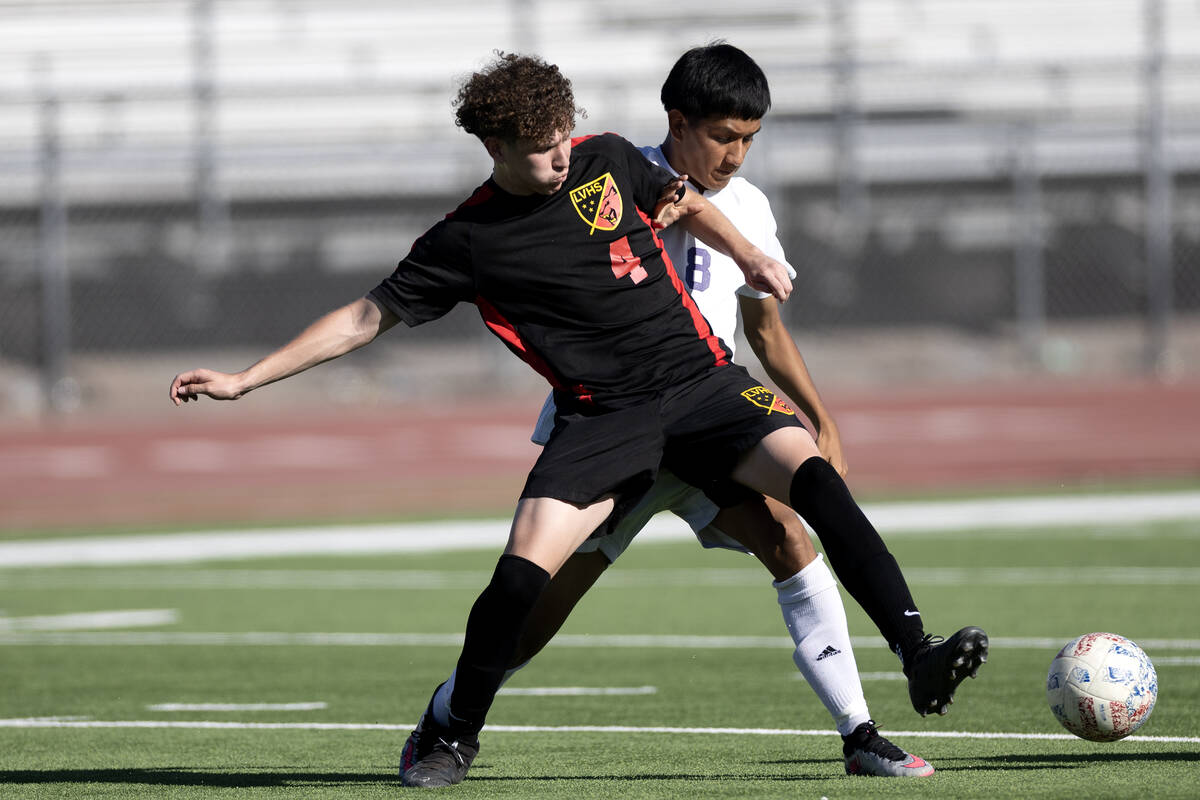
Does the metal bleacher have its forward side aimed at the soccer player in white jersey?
yes

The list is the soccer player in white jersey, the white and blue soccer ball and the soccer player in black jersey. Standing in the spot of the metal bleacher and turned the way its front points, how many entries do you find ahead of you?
3

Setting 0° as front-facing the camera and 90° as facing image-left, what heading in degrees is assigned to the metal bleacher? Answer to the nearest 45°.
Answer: approximately 0°

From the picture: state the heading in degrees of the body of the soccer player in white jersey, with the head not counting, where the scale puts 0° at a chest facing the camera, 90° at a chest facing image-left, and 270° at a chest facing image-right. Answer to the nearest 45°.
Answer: approximately 315°

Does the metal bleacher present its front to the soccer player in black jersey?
yes
